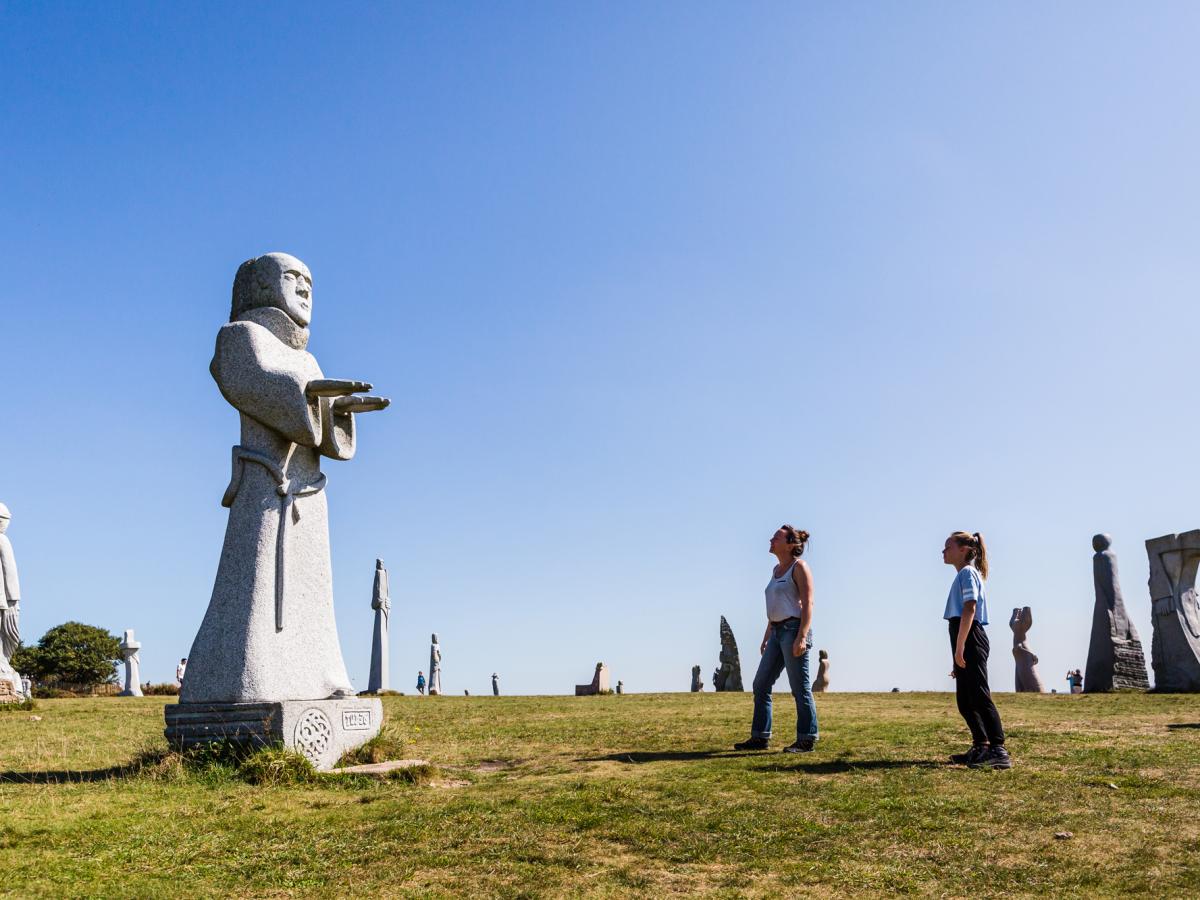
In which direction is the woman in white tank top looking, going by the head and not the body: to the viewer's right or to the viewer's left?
to the viewer's left

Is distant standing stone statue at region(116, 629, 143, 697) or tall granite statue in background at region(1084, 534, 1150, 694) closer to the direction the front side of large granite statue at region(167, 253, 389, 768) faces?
the tall granite statue in background

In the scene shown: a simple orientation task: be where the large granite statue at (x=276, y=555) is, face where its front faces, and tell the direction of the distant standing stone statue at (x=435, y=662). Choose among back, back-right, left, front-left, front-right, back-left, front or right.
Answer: back-left

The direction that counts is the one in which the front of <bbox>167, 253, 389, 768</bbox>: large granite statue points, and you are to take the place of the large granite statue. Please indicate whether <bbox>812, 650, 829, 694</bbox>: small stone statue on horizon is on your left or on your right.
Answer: on your left

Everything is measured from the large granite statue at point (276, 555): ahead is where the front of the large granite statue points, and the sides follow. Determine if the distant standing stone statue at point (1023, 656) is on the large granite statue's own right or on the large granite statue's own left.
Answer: on the large granite statue's own left

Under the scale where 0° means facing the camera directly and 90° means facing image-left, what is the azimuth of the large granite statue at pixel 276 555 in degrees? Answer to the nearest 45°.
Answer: approximately 315°

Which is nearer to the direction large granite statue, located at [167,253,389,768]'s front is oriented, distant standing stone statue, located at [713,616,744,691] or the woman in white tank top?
the woman in white tank top

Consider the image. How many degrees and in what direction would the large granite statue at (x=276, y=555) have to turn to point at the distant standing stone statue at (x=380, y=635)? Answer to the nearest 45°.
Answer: approximately 135° to its left

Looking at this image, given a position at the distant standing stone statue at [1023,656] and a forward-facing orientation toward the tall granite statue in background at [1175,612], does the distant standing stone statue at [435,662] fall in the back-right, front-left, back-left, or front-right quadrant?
back-right

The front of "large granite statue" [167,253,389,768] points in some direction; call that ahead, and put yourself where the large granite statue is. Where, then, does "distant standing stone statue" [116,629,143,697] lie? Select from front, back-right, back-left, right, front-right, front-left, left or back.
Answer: back-left

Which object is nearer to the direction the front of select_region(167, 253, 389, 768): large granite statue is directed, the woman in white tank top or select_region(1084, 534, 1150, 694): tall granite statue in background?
the woman in white tank top

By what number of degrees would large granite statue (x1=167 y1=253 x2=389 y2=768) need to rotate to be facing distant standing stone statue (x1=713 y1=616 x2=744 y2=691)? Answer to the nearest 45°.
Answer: approximately 90° to its left
